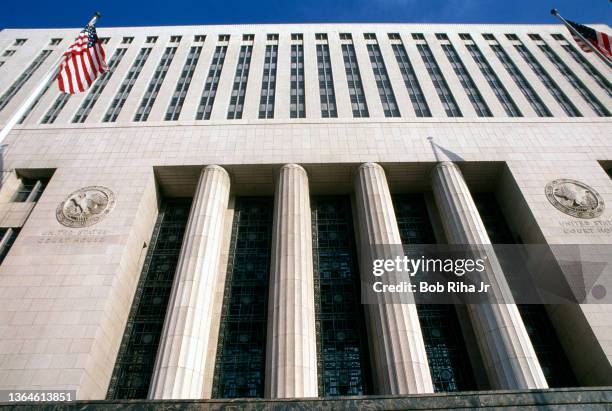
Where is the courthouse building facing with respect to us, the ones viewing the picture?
facing the viewer
